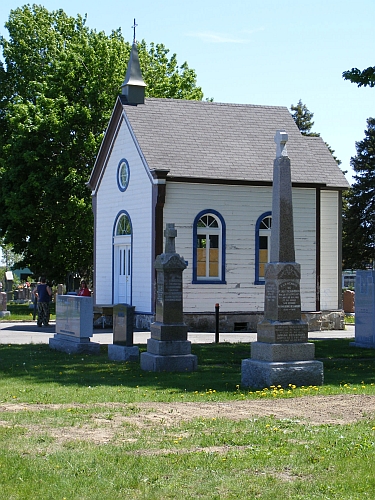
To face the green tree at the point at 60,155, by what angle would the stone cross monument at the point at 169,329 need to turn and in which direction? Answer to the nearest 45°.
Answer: approximately 180°

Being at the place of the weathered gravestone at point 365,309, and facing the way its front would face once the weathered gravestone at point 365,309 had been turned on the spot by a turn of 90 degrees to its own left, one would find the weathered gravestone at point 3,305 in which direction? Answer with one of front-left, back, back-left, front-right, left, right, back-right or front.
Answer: back-left

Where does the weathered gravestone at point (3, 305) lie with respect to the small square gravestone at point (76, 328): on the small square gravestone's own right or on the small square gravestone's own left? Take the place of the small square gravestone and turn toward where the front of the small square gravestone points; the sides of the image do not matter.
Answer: on the small square gravestone's own right

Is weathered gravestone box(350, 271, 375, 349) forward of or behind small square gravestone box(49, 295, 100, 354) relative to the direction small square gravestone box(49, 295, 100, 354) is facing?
behind

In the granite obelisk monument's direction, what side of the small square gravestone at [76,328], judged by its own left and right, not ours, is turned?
left

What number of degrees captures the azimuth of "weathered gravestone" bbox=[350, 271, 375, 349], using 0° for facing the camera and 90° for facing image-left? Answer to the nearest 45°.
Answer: approximately 0°

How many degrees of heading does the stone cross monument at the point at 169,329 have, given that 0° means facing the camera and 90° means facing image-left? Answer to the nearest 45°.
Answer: approximately 0°

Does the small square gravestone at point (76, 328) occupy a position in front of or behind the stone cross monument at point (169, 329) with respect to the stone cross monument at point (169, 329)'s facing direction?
behind

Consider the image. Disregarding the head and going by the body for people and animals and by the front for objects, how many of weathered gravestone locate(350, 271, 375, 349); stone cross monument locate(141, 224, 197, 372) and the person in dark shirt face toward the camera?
2
